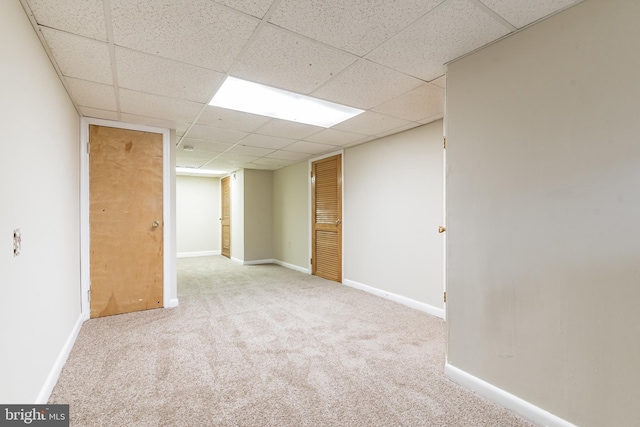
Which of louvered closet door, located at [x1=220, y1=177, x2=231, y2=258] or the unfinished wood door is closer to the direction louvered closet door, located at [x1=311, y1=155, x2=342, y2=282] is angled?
the unfinished wood door

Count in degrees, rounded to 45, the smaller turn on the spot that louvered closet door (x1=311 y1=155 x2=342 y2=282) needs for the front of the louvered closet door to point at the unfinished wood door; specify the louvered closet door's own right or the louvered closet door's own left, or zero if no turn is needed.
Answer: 0° — it already faces it

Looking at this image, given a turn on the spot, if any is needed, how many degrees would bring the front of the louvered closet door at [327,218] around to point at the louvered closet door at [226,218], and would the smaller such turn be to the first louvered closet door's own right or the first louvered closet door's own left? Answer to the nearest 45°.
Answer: approximately 90° to the first louvered closet door's own right

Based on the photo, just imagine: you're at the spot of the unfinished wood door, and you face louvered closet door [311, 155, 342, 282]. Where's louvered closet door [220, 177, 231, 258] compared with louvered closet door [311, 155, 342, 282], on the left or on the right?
left

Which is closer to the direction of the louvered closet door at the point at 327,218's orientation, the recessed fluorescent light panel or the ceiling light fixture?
the recessed fluorescent light panel

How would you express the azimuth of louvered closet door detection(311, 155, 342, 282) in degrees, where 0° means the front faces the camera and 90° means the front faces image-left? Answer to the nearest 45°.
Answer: approximately 45°

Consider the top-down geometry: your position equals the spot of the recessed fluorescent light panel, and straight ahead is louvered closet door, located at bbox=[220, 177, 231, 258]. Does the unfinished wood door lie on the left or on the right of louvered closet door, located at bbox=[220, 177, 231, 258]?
left

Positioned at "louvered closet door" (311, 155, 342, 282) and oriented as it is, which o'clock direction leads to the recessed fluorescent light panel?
The recessed fluorescent light panel is roughly at 11 o'clock from the louvered closet door.

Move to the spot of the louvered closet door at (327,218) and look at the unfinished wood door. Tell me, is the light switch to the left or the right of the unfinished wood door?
left
